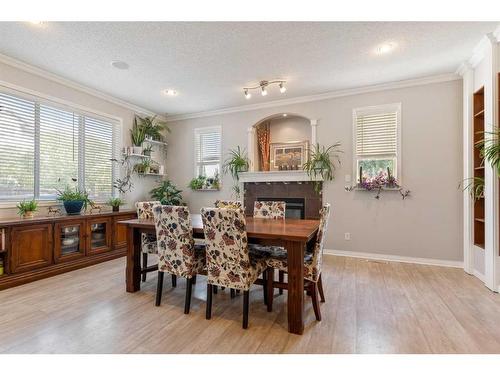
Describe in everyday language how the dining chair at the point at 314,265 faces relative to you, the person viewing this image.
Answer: facing to the left of the viewer

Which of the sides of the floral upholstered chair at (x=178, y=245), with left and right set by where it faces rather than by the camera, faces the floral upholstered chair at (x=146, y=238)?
left

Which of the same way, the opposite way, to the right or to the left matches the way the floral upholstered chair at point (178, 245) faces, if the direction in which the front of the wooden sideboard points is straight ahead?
to the left

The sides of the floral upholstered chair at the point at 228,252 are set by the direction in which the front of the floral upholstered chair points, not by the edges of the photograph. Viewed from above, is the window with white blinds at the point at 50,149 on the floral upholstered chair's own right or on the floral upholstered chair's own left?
on the floral upholstered chair's own left

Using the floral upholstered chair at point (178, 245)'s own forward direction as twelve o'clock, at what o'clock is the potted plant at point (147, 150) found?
The potted plant is roughly at 10 o'clock from the floral upholstered chair.

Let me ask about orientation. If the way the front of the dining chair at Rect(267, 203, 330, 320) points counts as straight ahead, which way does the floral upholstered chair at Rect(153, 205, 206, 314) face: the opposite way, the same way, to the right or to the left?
to the right

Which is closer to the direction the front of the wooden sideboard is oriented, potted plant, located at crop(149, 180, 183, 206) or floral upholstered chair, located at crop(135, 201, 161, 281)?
the floral upholstered chair

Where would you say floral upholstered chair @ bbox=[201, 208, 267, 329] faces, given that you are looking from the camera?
facing away from the viewer and to the right of the viewer

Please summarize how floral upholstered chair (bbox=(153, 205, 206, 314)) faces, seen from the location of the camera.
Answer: facing away from the viewer and to the right of the viewer

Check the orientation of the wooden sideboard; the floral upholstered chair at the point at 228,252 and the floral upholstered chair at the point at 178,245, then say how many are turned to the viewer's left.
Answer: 0

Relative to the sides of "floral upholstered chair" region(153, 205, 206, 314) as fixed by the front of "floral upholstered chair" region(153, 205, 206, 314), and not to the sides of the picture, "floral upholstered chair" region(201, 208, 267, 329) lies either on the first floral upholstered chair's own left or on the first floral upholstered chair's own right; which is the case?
on the first floral upholstered chair's own right

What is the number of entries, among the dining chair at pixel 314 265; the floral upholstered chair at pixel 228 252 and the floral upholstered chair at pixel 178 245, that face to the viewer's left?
1

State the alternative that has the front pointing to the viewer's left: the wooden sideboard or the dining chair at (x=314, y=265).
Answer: the dining chair

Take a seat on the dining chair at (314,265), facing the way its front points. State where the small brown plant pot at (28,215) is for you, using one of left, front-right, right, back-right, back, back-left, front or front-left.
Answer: front

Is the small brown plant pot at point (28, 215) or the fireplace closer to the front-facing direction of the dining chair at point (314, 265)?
the small brown plant pot
